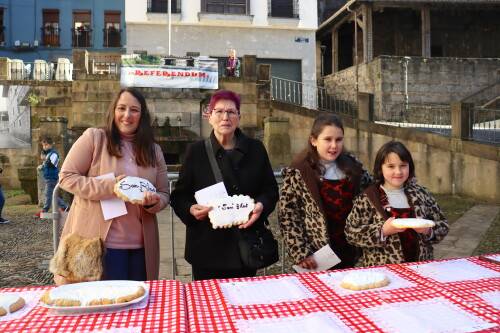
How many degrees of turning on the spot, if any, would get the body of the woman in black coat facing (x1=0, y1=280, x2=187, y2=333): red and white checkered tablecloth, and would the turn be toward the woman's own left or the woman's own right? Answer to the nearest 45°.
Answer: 0° — they already face it

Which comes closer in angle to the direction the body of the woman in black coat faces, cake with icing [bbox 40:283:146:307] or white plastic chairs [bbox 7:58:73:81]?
the cake with icing

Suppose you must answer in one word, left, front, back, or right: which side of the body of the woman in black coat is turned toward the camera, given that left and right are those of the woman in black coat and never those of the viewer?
front

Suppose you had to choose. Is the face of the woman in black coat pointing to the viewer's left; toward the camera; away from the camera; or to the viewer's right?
toward the camera

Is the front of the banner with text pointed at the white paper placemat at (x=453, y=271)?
yes

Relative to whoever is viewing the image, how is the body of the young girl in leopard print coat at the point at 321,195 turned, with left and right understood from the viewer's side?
facing the viewer and to the right of the viewer

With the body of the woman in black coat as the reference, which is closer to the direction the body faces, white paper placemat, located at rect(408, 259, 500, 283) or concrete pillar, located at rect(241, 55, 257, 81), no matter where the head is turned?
the white paper placemat

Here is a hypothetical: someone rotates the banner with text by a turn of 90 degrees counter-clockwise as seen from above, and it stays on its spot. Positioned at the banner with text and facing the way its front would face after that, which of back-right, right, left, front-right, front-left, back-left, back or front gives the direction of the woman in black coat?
right

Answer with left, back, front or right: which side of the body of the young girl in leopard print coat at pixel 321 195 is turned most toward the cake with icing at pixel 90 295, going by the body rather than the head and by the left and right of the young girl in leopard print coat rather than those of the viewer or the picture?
right

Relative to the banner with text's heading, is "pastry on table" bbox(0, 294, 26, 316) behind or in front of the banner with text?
in front

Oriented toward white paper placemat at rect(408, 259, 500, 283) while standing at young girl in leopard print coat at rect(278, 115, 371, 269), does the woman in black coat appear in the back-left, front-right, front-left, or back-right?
back-right

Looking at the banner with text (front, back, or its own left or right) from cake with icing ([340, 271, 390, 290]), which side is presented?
front

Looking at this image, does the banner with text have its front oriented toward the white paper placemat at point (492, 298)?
yes

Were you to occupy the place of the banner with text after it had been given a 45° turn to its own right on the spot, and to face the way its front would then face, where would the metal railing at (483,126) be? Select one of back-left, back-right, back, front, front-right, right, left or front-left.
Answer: left

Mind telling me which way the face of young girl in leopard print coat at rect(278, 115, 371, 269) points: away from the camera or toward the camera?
toward the camera

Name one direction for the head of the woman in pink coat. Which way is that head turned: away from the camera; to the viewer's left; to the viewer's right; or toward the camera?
toward the camera
